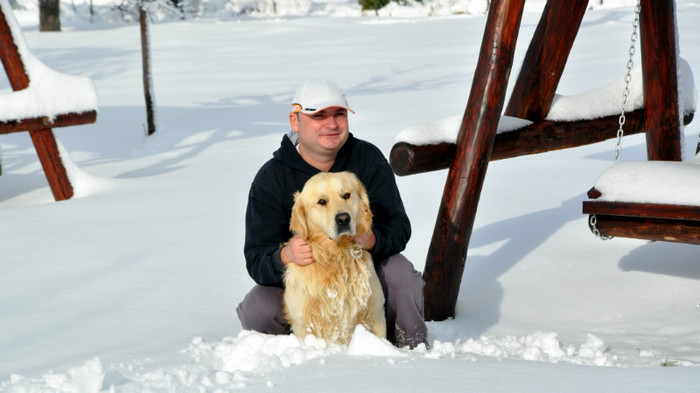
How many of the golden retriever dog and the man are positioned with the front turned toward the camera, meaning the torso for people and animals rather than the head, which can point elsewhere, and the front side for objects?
2

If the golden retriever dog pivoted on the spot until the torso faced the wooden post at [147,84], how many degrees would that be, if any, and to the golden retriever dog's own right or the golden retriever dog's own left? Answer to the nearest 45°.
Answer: approximately 180°

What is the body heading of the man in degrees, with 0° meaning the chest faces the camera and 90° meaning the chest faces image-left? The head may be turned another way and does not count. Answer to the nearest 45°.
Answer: approximately 0°

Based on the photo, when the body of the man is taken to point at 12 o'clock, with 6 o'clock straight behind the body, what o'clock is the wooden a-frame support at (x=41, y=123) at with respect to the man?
The wooden a-frame support is roughly at 5 o'clock from the man.

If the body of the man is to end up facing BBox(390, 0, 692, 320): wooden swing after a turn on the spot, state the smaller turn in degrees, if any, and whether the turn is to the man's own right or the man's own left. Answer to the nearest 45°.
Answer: approximately 135° to the man's own left

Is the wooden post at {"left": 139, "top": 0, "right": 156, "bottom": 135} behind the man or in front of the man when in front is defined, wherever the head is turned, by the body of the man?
behind
